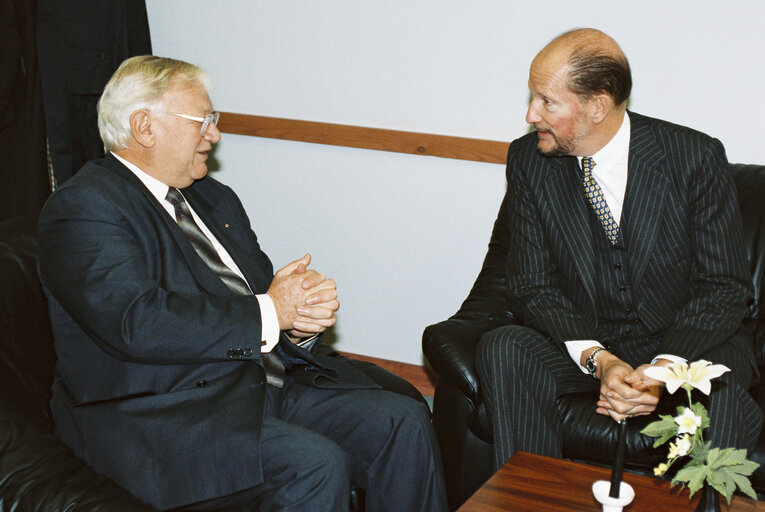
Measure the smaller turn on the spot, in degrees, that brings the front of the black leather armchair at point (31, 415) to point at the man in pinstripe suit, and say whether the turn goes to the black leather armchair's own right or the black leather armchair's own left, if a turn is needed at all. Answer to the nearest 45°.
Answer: approximately 45° to the black leather armchair's own left

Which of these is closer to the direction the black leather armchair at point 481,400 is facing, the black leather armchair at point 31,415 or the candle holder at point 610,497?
the black leather armchair

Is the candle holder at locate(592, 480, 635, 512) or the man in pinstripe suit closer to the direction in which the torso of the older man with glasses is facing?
the candle holder

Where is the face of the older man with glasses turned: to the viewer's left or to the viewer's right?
to the viewer's right

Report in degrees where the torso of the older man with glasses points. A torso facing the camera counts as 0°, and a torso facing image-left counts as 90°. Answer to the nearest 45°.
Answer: approximately 315°

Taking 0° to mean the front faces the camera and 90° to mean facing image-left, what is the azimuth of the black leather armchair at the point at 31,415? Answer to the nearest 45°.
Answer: approximately 315°

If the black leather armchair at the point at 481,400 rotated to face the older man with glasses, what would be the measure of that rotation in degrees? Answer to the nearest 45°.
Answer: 0° — it already faces them

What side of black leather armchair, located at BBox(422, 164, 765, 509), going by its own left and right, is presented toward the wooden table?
left

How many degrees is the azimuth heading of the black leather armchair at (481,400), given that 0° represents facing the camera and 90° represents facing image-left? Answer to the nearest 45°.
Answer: approximately 45°
